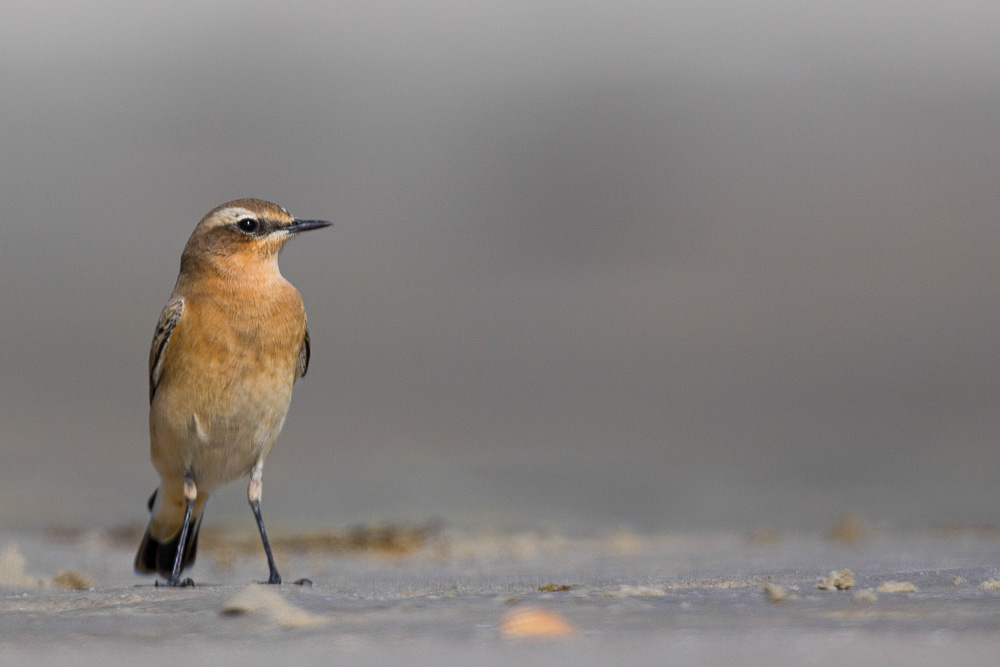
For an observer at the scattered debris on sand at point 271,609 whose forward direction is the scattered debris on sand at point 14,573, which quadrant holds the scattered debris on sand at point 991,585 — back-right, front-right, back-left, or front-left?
back-right

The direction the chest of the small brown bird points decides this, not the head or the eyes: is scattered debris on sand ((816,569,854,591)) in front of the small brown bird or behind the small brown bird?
in front

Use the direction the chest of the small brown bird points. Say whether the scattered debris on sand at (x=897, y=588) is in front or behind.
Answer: in front

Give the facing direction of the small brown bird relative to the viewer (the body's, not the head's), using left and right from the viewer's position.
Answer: facing the viewer and to the right of the viewer

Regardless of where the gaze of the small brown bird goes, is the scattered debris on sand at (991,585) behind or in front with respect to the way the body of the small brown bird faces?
in front

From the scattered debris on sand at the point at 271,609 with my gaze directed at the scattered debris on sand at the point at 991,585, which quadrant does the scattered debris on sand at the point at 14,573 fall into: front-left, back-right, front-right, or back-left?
back-left
